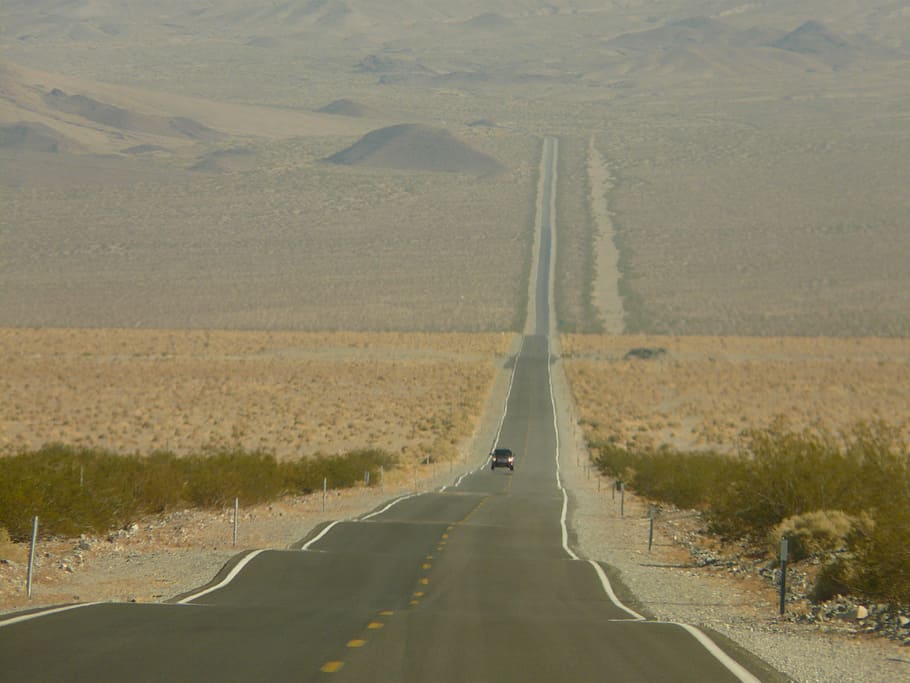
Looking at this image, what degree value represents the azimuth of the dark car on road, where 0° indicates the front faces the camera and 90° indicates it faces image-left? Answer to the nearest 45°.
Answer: approximately 0°

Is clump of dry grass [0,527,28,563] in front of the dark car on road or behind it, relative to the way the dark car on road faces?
in front

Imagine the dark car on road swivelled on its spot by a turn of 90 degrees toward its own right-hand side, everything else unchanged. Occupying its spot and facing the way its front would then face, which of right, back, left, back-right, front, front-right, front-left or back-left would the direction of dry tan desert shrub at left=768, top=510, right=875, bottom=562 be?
left
